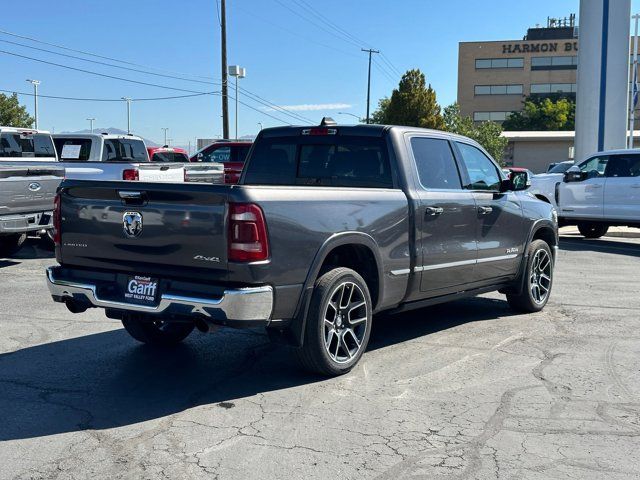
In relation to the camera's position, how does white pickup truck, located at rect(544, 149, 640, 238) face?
facing to the left of the viewer

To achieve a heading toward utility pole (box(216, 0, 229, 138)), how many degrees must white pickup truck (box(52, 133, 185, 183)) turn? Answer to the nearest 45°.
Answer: approximately 45° to its right

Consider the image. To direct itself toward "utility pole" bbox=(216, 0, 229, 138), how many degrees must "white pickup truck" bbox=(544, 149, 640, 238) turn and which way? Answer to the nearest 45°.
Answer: approximately 45° to its right

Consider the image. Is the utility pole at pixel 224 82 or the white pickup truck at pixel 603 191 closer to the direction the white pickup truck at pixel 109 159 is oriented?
the utility pole

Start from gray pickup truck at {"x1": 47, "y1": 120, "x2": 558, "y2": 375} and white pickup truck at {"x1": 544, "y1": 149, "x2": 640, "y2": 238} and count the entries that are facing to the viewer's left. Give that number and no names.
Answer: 1

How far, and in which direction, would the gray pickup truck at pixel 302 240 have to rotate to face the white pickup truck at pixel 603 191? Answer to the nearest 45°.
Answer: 0° — it already faces it

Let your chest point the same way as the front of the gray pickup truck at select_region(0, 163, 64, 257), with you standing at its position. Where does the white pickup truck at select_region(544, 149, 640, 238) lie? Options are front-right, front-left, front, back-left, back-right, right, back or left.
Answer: back-right

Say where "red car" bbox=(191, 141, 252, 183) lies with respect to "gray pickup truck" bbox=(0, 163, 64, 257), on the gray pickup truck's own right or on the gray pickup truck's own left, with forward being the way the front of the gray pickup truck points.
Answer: on the gray pickup truck's own right

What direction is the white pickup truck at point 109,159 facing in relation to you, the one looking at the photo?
facing away from the viewer and to the left of the viewer

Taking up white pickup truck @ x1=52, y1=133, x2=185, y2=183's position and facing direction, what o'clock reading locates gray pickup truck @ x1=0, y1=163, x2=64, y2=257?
The gray pickup truck is roughly at 8 o'clock from the white pickup truck.

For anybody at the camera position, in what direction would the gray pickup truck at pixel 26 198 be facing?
facing away from the viewer and to the left of the viewer

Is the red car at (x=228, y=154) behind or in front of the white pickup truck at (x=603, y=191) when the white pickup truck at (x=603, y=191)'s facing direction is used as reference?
in front

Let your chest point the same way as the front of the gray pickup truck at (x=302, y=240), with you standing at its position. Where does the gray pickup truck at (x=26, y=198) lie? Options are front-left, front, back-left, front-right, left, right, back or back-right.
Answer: left

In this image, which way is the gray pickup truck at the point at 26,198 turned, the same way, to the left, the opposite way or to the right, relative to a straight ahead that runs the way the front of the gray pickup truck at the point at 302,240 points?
to the left

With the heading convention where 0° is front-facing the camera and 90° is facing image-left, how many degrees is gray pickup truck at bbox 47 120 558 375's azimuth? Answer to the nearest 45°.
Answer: approximately 225°
